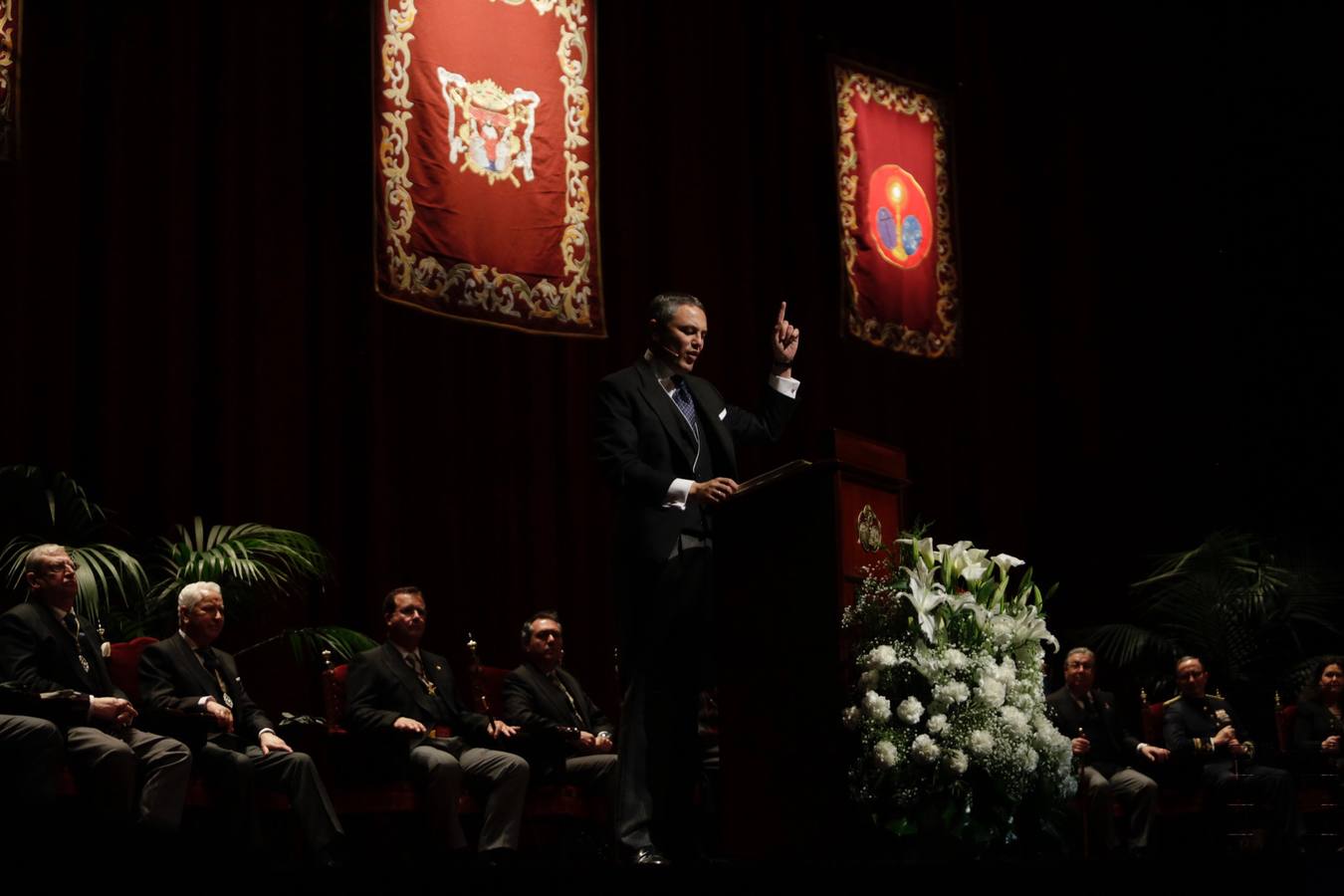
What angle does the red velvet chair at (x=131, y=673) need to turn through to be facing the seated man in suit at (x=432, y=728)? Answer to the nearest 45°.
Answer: approximately 45° to its left

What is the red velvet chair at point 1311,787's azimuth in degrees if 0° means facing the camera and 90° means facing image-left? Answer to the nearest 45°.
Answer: approximately 315°

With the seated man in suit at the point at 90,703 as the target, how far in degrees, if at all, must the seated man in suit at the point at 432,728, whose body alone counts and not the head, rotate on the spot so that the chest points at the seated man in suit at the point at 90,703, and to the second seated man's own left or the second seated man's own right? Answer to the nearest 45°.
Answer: approximately 90° to the second seated man's own right

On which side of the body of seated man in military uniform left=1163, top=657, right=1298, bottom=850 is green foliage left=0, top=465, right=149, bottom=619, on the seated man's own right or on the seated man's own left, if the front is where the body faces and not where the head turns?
on the seated man's own right

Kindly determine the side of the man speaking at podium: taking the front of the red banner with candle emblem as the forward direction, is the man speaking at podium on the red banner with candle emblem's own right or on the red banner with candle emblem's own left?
on the red banner with candle emblem's own right

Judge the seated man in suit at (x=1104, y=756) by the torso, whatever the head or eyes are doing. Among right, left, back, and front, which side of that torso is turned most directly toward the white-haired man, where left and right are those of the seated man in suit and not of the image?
right
